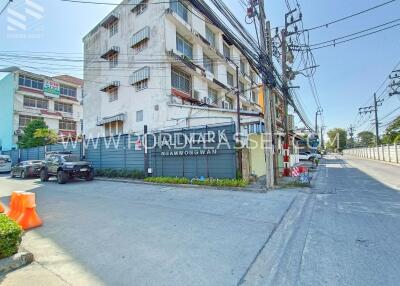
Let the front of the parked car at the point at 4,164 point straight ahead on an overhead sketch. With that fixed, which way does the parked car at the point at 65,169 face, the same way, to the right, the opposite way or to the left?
the same way

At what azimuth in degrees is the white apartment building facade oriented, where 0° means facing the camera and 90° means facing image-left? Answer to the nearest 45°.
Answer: approximately 315°

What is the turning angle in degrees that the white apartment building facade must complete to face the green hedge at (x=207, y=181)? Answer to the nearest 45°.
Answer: approximately 45° to its right

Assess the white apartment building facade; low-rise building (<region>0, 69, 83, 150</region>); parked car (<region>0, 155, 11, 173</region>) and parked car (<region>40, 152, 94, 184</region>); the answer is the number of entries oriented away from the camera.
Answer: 0

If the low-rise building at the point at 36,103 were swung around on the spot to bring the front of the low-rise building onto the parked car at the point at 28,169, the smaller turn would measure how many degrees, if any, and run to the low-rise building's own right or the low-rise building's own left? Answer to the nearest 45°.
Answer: approximately 45° to the low-rise building's own right

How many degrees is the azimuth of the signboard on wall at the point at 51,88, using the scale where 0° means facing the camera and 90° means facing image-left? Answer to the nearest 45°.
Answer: approximately 315°

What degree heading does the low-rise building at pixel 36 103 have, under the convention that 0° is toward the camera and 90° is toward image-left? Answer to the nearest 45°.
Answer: approximately 315°

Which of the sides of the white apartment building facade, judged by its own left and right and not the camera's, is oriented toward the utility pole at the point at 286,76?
front

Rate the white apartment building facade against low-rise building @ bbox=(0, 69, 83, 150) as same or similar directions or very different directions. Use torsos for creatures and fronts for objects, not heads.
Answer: same or similar directions

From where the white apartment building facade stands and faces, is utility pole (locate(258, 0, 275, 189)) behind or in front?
in front

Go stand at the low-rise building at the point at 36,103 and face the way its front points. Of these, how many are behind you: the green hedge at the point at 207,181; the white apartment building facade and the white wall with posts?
0
